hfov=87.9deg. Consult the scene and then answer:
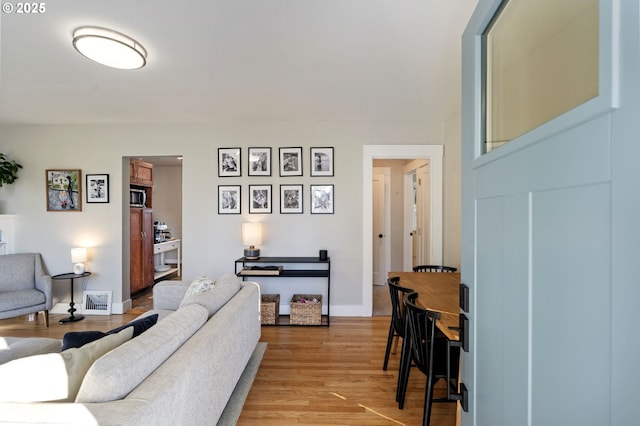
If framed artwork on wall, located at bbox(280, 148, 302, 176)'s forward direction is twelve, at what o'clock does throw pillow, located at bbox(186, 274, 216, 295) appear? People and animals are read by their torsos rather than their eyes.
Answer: The throw pillow is roughly at 1 o'clock from the framed artwork on wall.

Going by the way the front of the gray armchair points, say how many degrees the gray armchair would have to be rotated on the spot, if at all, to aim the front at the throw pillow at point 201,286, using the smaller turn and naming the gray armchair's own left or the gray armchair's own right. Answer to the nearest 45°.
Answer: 0° — it already faces it

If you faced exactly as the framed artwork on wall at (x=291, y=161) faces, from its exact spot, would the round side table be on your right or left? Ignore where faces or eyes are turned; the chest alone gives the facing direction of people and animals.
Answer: on your right

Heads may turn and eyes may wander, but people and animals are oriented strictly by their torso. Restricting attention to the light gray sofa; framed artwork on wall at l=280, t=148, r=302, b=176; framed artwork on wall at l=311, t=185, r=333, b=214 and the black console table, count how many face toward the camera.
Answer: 3

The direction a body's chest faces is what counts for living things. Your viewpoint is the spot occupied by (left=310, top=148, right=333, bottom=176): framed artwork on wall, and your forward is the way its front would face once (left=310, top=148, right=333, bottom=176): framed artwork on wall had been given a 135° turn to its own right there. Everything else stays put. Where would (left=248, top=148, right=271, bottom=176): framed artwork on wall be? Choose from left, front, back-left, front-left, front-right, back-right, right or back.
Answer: front-left

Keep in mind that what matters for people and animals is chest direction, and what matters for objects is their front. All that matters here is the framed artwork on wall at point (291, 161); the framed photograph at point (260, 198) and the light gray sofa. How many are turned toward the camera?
2

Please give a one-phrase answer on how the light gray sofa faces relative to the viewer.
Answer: facing away from the viewer and to the left of the viewer

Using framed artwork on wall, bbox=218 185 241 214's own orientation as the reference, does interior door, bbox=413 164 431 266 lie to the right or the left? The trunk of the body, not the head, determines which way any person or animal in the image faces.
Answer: on its left
